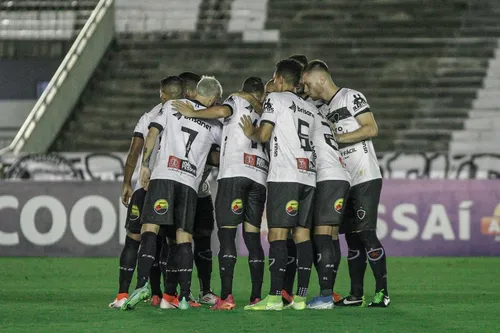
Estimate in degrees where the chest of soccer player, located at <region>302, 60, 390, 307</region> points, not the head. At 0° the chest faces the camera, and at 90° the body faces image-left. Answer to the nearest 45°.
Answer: approximately 45°

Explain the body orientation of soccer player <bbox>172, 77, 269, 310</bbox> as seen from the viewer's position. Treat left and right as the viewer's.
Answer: facing away from the viewer and to the left of the viewer

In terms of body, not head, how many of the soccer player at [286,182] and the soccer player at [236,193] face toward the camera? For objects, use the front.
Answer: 0

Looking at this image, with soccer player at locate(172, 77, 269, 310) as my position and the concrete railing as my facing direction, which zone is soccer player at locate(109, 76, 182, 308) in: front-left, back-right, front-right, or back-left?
front-left

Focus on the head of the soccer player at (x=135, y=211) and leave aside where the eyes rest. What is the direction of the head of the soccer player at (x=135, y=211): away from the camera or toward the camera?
away from the camera

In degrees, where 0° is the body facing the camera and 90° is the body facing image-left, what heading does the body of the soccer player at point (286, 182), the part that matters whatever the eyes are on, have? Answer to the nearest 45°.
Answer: approximately 135°

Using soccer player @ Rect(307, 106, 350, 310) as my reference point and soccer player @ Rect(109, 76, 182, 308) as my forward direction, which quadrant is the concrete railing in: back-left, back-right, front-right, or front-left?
front-right

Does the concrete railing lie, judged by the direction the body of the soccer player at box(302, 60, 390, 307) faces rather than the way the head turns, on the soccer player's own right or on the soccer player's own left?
on the soccer player's own right

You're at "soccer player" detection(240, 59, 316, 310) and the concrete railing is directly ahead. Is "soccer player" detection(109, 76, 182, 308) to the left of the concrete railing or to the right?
left

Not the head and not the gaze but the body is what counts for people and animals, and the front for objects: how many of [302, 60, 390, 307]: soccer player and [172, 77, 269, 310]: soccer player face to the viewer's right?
0

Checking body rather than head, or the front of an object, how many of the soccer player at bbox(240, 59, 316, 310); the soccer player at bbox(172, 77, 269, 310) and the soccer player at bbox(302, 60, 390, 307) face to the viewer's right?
0

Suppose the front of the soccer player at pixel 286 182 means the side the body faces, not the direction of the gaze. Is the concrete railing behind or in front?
in front
